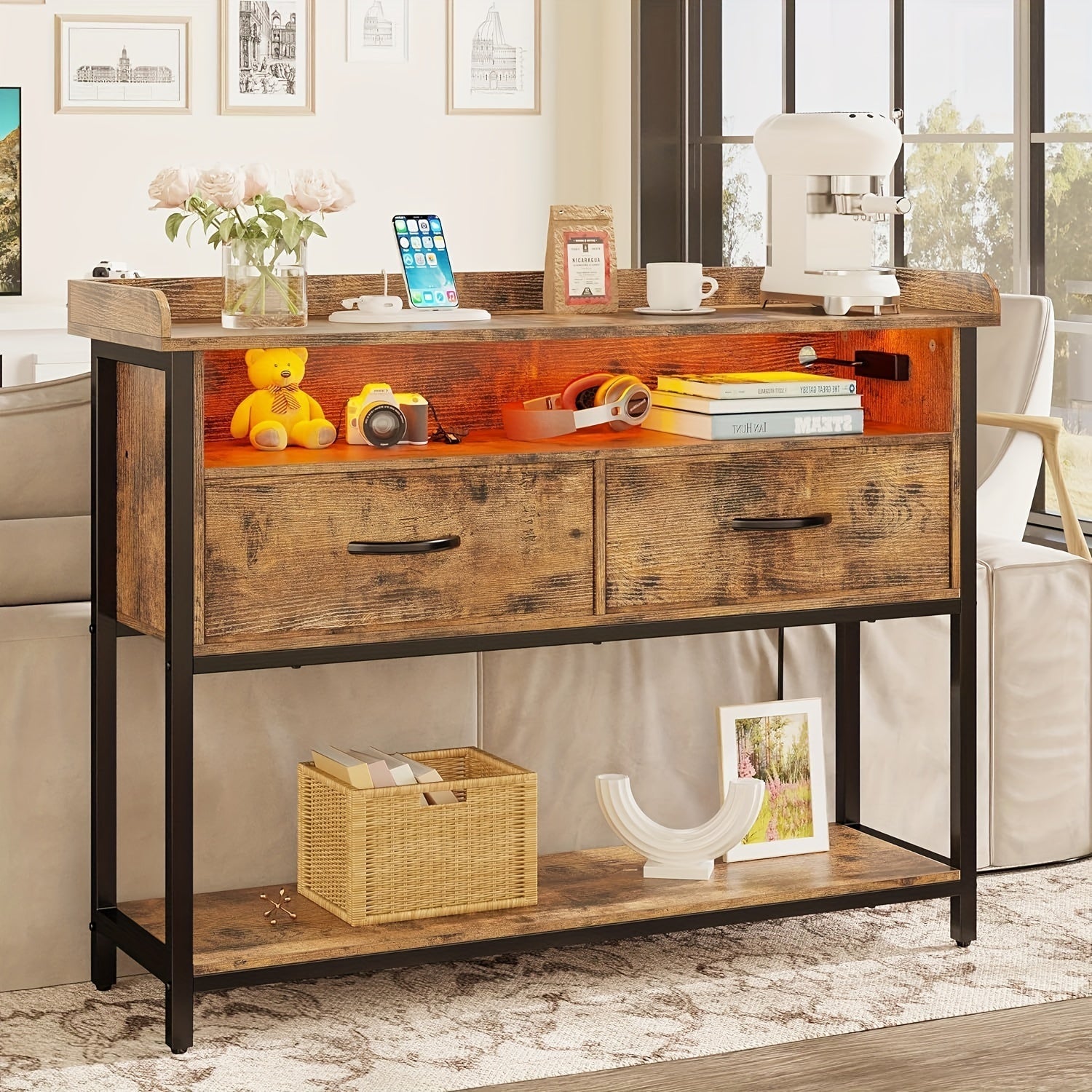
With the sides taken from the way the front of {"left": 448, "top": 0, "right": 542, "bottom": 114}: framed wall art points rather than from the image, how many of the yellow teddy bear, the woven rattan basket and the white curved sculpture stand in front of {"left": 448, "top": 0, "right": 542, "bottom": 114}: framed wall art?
3

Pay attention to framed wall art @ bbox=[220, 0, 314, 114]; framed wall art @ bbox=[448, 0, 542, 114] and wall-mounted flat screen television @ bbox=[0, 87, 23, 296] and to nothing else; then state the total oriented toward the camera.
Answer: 3

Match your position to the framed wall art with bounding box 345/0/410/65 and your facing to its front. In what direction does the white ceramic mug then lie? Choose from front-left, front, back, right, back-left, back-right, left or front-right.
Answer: front

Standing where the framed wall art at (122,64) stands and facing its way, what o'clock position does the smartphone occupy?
The smartphone is roughly at 12 o'clock from the framed wall art.

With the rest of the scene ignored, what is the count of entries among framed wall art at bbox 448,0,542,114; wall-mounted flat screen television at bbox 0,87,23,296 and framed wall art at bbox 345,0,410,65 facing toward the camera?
3

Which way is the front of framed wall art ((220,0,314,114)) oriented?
toward the camera

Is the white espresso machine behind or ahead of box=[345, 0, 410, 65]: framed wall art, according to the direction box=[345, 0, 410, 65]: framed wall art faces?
ahead

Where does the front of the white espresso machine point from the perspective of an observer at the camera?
facing the viewer and to the right of the viewer

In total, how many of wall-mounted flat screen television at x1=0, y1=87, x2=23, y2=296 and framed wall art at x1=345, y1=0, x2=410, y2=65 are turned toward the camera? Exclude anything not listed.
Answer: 2

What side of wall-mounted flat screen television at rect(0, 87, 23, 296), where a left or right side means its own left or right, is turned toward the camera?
front

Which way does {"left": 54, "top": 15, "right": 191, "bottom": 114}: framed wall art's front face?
toward the camera

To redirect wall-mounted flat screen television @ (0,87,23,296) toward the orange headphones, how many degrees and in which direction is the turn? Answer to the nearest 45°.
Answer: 0° — it already faces it
